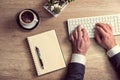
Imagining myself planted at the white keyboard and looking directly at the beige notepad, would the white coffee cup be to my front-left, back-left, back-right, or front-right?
front-right

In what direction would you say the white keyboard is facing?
toward the camera

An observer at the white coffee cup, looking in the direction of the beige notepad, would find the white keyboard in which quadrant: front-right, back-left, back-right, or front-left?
front-left
